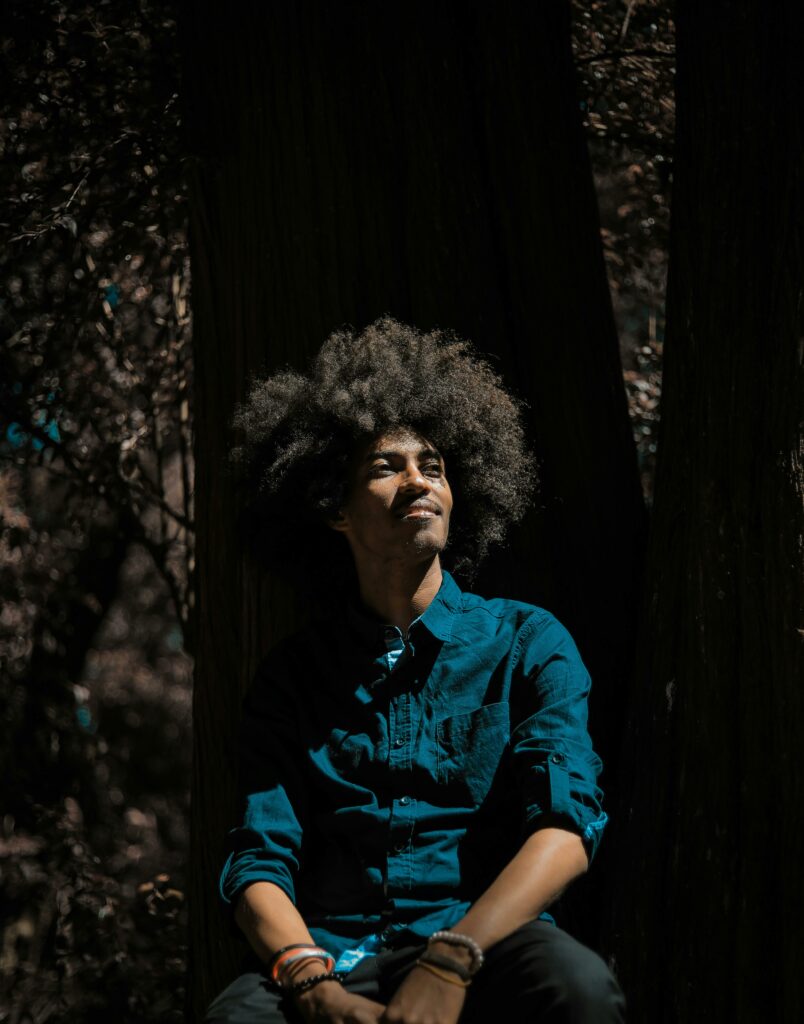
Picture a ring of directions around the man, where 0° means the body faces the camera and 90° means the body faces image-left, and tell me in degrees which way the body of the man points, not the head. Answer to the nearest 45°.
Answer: approximately 0°

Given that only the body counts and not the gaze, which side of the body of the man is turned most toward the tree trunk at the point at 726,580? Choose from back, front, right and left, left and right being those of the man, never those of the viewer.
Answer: left

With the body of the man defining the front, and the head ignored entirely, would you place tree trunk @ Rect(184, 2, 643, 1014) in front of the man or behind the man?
behind

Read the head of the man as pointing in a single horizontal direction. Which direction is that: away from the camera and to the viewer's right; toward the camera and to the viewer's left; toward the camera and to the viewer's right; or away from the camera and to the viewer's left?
toward the camera and to the viewer's right
